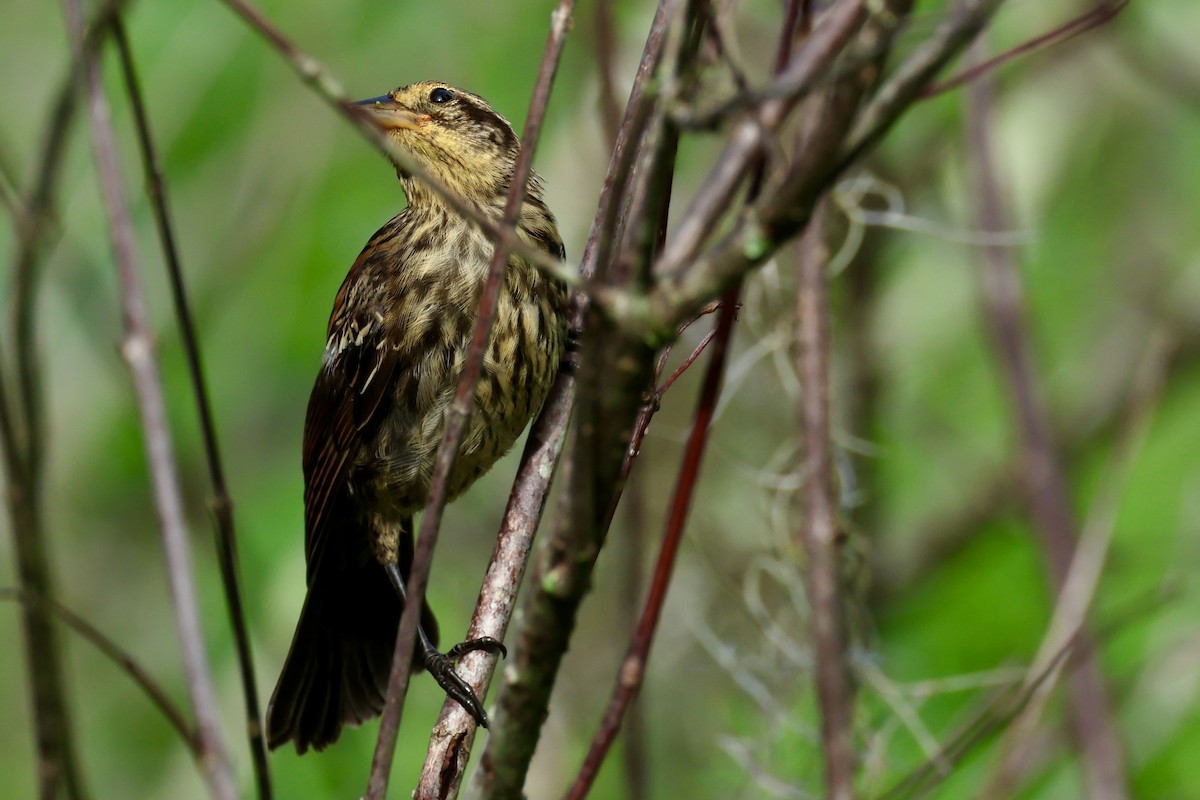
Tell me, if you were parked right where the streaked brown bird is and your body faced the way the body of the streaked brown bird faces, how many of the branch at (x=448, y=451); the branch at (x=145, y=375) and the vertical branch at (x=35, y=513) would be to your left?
0

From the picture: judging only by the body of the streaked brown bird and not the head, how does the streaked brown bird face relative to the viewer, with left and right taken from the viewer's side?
facing the viewer and to the right of the viewer

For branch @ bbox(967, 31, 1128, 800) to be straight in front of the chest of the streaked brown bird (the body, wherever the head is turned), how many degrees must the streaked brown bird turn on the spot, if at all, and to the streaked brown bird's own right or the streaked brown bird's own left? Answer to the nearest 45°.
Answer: approximately 45° to the streaked brown bird's own left

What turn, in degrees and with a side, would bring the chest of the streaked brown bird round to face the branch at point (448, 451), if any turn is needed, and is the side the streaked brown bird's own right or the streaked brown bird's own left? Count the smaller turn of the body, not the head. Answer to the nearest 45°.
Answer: approximately 45° to the streaked brown bird's own right

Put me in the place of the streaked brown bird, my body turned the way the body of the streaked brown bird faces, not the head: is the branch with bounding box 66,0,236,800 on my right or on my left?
on my right
